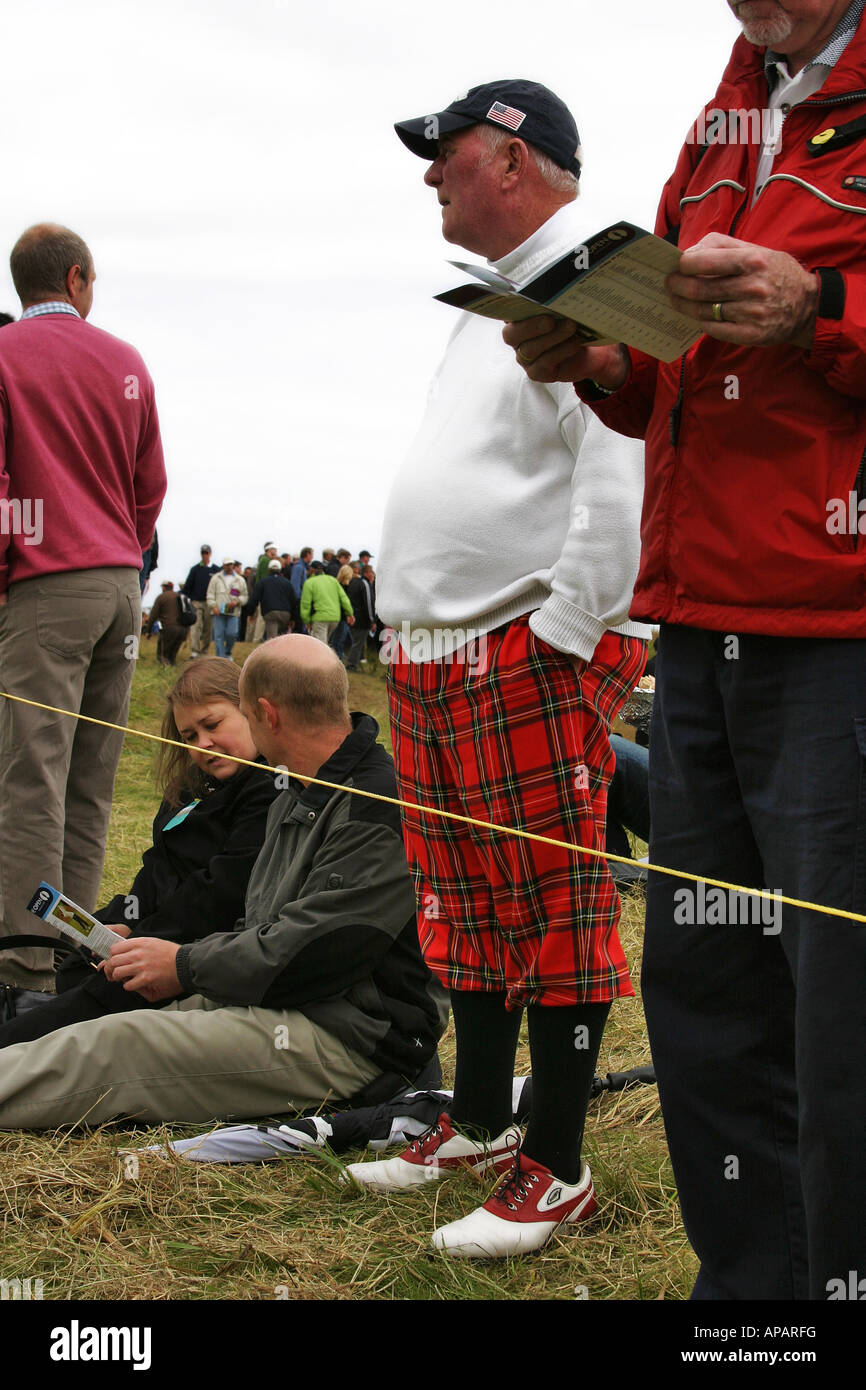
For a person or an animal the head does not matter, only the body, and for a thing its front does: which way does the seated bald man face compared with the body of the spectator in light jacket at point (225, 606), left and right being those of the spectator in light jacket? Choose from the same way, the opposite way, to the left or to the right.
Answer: to the right

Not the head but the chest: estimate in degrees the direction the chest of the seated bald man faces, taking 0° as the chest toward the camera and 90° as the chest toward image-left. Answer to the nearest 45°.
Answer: approximately 90°

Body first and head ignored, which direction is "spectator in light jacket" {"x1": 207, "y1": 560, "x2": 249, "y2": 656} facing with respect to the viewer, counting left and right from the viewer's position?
facing the viewer

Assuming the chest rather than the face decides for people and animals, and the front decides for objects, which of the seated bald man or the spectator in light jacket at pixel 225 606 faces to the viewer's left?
the seated bald man

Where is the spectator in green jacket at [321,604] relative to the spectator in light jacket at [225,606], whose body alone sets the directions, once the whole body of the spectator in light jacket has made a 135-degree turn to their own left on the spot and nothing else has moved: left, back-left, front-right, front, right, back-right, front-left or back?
right

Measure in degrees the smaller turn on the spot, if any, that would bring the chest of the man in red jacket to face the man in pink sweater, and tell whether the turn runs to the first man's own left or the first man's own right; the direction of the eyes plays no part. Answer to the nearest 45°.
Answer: approximately 90° to the first man's own right

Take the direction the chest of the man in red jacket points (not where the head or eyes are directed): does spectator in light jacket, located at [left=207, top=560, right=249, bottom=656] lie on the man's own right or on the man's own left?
on the man's own right

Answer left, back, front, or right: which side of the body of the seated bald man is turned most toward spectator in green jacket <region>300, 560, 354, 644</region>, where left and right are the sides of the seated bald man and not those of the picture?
right

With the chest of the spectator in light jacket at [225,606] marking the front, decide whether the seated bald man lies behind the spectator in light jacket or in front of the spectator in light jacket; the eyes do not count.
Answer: in front

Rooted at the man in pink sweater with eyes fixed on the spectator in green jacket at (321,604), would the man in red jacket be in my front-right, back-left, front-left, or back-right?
back-right

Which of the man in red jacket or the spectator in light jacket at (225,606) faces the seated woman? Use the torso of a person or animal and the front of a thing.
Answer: the spectator in light jacket

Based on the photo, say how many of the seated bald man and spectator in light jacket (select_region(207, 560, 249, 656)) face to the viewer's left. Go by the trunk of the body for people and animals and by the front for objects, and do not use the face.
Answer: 1

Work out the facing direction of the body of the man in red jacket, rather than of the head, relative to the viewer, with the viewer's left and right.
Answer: facing the viewer and to the left of the viewer
